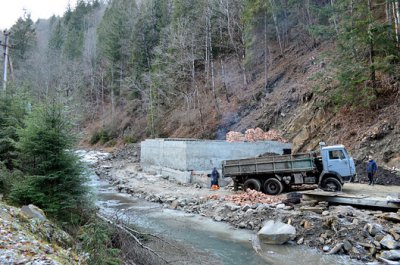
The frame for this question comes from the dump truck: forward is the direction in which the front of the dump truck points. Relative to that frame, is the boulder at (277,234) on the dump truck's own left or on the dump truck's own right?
on the dump truck's own right

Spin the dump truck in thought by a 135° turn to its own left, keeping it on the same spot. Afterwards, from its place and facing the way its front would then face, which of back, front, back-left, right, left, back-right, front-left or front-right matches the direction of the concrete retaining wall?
front

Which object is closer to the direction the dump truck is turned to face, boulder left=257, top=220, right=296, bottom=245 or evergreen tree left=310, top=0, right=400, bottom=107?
the evergreen tree

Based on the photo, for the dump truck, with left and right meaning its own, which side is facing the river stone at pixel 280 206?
right

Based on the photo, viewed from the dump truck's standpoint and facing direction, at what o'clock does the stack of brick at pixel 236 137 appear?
The stack of brick is roughly at 8 o'clock from the dump truck.

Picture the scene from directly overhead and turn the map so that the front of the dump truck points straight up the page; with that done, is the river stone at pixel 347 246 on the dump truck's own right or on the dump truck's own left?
on the dump truck's own right

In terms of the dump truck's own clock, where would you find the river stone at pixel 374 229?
The river stone is roughly at 2 o'clock from the dump truck.

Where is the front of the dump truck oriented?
to the viewer's right

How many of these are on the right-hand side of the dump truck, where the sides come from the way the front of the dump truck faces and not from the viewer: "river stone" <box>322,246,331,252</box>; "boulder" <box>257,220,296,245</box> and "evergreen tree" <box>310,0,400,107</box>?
2

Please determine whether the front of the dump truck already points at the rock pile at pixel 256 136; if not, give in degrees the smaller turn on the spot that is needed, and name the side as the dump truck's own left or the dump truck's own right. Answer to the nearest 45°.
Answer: approximately 90° to the dump truck's own left

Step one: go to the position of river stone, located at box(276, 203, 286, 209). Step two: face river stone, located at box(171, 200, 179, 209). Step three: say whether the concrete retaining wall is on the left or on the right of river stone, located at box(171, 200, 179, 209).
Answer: right

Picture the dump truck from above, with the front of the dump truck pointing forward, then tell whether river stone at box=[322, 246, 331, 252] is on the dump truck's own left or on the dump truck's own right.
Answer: on the dump truck's own right

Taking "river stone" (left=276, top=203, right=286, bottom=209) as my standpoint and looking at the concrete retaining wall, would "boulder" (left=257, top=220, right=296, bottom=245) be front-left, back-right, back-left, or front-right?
back-left
